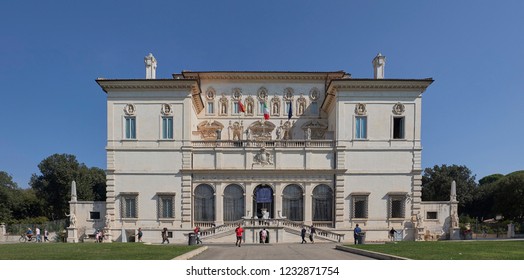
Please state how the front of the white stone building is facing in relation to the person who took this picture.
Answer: facing the viewer

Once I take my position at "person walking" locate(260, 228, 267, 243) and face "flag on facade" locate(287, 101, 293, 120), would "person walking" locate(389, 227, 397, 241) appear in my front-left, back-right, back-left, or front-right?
front-right

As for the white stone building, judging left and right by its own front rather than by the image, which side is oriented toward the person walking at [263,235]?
front
